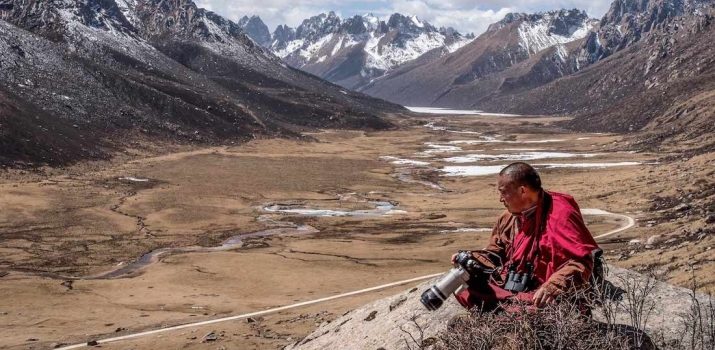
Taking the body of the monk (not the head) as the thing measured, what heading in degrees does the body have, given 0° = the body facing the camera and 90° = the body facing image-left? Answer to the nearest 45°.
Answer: approximately 45°
